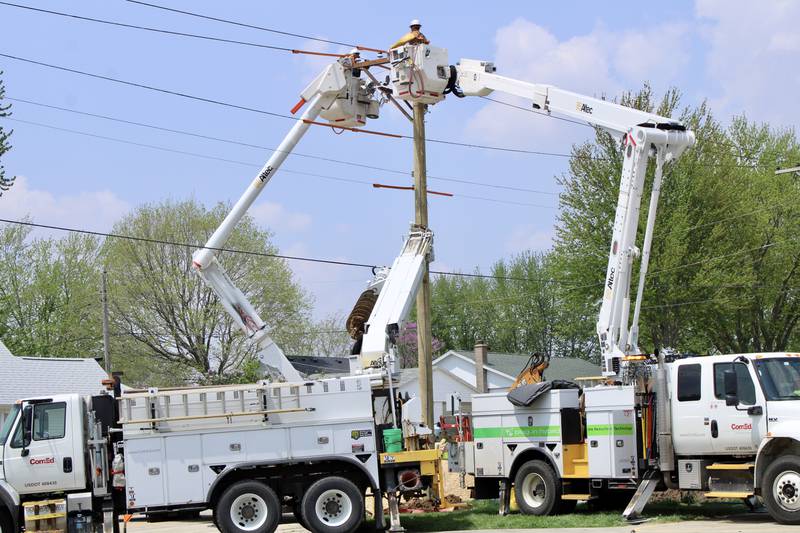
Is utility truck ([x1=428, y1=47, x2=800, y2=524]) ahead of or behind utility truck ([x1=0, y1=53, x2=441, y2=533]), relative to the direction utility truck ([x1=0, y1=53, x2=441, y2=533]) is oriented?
behind

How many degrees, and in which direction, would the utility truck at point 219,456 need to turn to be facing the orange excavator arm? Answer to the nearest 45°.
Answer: approximately 135° to its right

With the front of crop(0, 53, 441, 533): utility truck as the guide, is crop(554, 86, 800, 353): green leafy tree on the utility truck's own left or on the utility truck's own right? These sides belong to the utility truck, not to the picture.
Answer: on the utility truck's own right

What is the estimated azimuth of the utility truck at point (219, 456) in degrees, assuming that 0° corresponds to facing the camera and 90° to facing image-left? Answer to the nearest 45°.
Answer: approximately 90°
